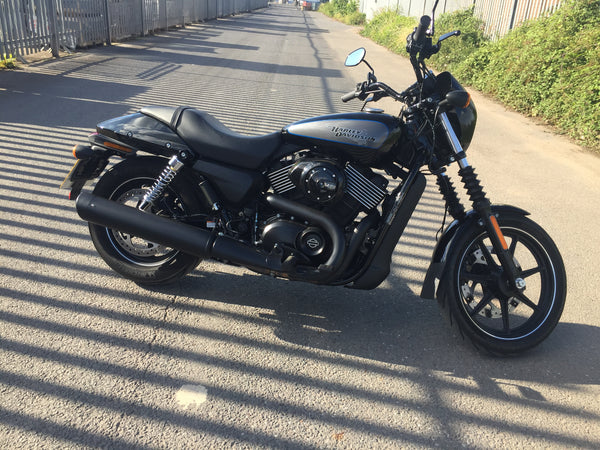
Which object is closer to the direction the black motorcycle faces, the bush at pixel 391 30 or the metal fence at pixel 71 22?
the bush

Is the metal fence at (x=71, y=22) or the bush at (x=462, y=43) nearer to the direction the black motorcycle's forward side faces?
the bush

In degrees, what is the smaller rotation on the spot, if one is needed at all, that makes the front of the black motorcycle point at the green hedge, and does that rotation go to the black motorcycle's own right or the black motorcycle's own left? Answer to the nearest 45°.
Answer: approximately 45° to the black motorcycle's own left

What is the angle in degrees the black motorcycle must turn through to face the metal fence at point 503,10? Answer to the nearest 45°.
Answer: approximately 90° to its left

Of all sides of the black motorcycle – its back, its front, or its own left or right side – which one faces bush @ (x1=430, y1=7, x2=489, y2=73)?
left

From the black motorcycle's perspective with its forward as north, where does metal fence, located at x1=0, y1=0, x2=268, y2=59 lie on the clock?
The metal fence is roughly at 8 o'clock from the black motorcycle.

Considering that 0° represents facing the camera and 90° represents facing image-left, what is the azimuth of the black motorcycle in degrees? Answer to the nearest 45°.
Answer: approximately 270°
